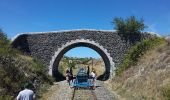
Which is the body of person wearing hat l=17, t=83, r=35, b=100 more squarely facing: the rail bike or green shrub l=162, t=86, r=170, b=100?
the rail bike

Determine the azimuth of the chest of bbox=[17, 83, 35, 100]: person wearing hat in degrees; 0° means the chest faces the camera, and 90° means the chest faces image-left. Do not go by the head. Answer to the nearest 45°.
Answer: approximately 180°

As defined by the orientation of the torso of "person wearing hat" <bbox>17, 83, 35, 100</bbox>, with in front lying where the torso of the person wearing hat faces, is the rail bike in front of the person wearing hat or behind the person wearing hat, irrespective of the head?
in front

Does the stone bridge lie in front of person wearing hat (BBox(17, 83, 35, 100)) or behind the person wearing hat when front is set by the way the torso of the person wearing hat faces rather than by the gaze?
in front

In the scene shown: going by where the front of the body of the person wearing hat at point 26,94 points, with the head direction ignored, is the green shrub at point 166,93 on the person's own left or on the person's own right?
on the person's own right
